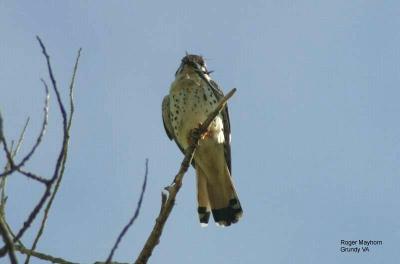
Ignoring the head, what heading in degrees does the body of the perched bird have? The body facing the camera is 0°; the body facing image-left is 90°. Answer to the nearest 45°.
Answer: approximately 0°

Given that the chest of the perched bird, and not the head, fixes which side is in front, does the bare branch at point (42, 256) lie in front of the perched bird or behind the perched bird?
in front
